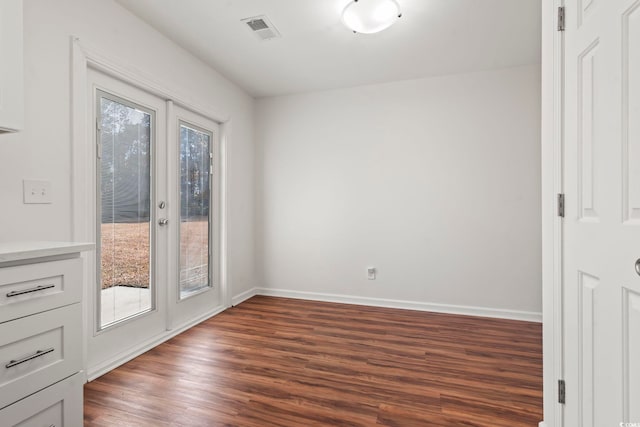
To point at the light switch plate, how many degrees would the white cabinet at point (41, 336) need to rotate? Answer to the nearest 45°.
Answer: approximately 135° to its left

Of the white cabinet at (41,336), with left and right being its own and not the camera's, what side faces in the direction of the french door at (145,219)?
left

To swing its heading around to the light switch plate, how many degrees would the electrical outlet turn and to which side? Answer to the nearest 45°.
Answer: approximately 45° to its right

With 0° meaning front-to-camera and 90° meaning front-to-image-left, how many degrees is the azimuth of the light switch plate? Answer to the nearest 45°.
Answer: approximately 315°

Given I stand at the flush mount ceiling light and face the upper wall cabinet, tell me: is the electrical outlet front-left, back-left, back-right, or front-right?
back-right

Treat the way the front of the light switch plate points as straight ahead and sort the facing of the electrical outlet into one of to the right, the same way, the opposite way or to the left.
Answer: to the right

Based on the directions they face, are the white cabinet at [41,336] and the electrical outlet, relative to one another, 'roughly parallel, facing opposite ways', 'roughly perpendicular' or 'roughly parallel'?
roughly perpendicular

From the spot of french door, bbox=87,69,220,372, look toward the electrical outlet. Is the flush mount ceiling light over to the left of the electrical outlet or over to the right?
right

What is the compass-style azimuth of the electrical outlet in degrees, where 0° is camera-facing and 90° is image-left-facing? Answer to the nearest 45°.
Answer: approximately 0°

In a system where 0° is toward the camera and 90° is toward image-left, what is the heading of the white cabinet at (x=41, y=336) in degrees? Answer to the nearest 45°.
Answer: approximately 315°
